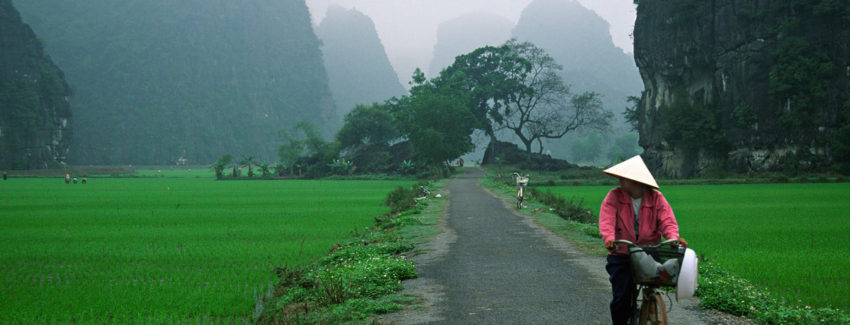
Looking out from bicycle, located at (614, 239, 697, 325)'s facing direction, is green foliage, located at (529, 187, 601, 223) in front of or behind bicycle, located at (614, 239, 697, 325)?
behind

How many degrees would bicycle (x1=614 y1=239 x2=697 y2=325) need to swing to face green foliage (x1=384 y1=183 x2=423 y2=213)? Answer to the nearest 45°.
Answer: approximately 135° to its right

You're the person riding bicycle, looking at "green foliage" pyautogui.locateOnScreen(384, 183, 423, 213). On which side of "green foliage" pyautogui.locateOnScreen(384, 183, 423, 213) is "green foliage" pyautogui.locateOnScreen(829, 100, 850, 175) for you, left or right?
right

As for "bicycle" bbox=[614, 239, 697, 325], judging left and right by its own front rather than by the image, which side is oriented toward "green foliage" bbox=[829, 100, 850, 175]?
back

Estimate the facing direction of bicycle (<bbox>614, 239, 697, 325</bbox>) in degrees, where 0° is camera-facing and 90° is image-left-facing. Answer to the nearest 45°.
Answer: approximately 0°
